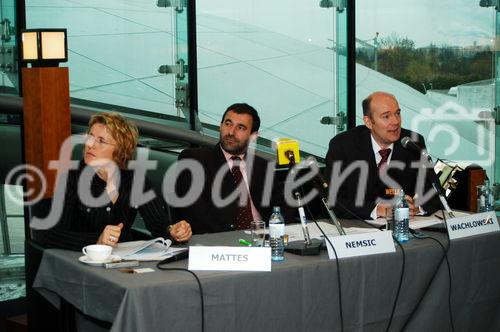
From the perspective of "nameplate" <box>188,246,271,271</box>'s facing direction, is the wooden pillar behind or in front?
behind

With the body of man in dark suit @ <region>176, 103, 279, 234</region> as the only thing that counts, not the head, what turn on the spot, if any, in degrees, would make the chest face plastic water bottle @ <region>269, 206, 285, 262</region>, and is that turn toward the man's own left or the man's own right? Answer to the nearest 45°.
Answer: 0° — they already face it

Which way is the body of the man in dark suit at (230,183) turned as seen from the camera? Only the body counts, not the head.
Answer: toward the camera

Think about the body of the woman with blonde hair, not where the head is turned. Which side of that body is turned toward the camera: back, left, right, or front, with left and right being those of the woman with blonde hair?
front
